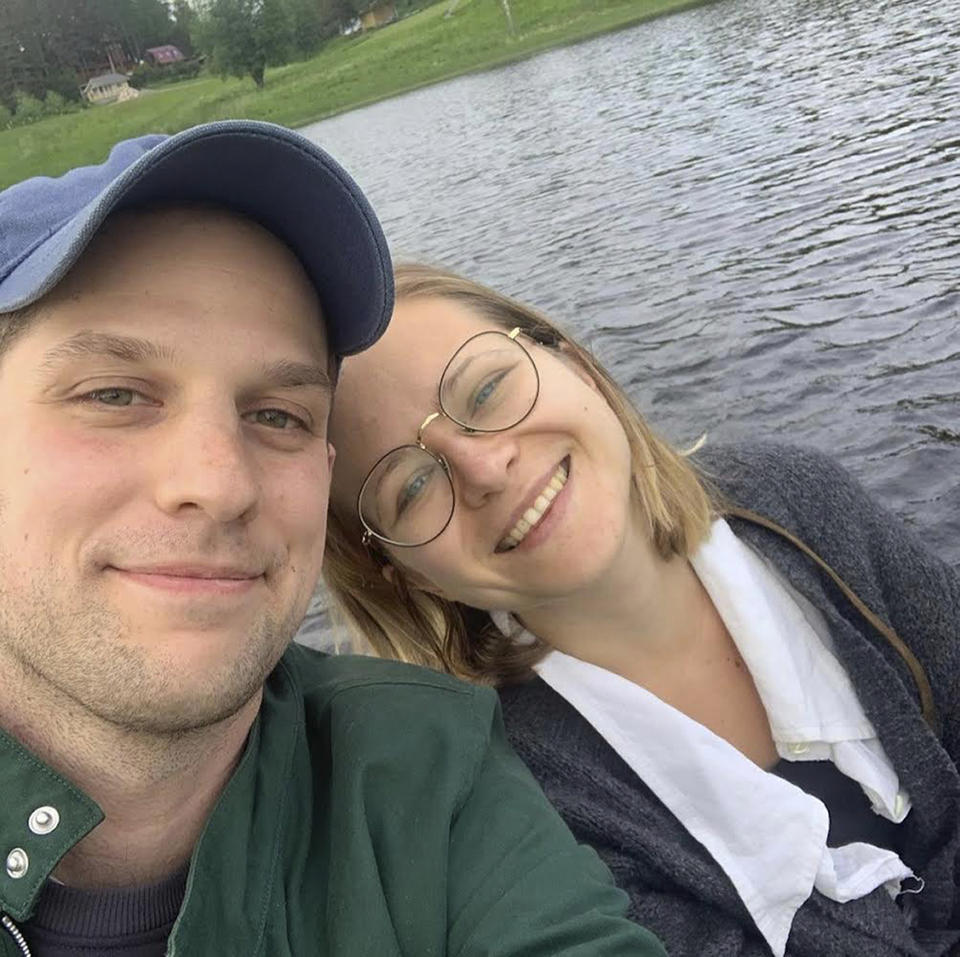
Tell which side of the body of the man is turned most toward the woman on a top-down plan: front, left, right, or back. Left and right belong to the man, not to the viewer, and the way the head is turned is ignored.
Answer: left

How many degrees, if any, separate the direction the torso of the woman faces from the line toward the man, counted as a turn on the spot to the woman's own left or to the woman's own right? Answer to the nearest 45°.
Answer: approximately 45° to the woman's own right

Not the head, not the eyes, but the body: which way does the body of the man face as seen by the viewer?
toward the camera

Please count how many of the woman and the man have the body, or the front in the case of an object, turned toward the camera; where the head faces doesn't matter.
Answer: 2

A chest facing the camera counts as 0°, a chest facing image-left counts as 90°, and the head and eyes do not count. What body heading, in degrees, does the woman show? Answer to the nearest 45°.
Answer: approximately 0°
